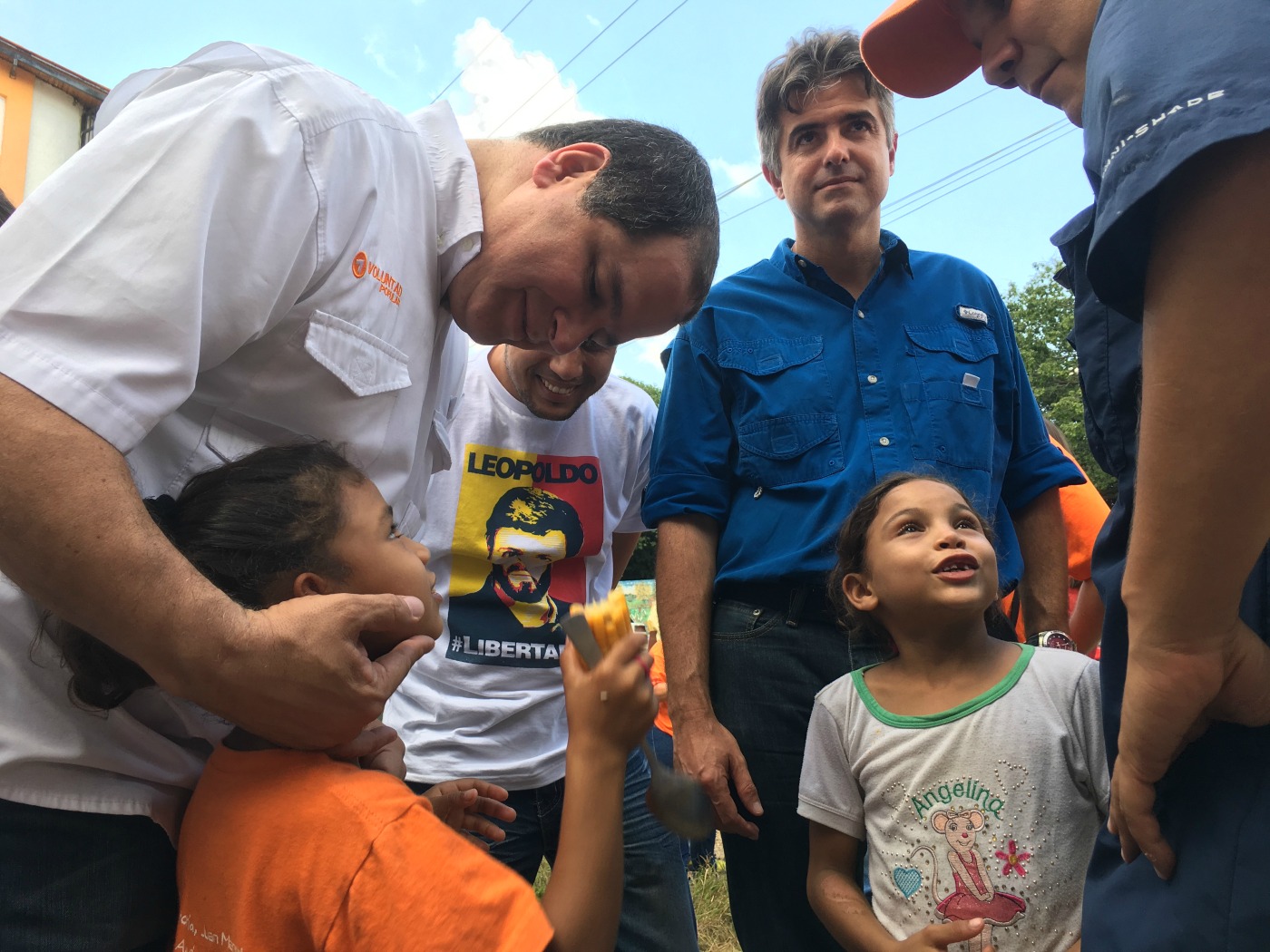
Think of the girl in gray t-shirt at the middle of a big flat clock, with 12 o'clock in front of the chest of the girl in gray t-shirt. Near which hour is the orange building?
The orange building is roughly at 4 o'clock from the girl in gray t-shirt.

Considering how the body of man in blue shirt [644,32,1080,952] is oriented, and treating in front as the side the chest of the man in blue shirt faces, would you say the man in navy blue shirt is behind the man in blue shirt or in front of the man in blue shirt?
in front

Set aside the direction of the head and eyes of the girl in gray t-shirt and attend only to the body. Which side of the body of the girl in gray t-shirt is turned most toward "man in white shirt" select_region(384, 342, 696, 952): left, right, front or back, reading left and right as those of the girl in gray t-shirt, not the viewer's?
right

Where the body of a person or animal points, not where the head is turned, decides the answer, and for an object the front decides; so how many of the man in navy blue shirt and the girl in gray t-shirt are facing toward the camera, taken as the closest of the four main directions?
1

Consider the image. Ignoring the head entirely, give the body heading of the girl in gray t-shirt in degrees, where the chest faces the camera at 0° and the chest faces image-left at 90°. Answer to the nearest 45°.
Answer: approximately 0°

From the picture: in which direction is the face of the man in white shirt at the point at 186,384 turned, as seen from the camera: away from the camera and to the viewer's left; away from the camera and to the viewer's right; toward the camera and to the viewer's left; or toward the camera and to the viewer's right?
toward the camera and to the viewer's right

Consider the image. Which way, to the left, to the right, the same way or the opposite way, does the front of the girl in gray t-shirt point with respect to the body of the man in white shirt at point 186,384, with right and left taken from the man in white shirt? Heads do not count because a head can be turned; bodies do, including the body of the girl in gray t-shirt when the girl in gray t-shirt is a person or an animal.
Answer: to the right

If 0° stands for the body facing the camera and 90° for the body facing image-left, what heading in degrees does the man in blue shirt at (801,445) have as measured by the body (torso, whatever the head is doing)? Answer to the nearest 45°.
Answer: approximately 0°

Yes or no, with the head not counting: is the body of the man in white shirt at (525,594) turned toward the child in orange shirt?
yes

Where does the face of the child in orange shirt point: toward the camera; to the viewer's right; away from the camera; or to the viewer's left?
to the viewer's right
